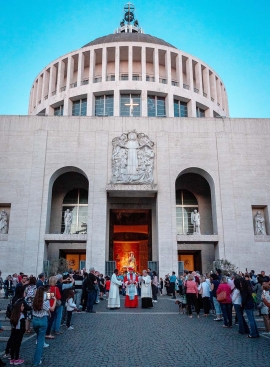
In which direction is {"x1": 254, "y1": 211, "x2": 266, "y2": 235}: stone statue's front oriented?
toward the camera

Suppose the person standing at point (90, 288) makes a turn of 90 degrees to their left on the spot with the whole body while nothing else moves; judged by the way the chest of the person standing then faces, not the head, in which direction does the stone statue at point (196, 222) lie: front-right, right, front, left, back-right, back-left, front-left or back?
front-right

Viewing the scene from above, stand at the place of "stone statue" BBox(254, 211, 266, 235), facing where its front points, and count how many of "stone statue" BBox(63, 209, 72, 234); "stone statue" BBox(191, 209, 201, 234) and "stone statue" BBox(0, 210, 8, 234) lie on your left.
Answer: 0

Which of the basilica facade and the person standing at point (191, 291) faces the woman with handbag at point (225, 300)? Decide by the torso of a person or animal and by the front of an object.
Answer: the basilica facade

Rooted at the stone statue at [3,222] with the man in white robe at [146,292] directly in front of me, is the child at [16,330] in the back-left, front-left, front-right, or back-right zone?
front-right

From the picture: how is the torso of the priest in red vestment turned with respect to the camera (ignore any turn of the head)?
toward the camera

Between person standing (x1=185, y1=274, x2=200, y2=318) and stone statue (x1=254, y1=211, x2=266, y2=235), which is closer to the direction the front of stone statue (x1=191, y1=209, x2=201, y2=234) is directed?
the person standing

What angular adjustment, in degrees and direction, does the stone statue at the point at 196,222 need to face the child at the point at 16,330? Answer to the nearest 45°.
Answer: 0° — it already faces them

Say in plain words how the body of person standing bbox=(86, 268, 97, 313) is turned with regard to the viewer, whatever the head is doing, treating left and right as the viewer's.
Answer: facing to the right of the viewer

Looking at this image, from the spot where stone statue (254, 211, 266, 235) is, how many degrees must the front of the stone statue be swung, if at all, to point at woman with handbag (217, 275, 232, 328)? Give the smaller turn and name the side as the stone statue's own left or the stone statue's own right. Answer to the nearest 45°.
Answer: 0° — it already faces them

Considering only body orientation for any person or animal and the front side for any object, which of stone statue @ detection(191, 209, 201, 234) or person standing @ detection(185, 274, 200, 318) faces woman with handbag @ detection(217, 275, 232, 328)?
the stone statue

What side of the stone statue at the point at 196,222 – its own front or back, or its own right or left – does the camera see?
front
